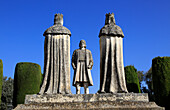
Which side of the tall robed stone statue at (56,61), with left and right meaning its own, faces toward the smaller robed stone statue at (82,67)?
right

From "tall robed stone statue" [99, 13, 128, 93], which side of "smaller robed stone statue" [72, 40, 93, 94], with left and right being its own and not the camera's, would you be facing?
left

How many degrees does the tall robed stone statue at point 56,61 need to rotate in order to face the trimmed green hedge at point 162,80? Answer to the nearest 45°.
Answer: approximately 45° to its right

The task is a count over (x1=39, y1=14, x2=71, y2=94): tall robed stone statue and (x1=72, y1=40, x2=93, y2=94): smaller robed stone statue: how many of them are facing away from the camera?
1

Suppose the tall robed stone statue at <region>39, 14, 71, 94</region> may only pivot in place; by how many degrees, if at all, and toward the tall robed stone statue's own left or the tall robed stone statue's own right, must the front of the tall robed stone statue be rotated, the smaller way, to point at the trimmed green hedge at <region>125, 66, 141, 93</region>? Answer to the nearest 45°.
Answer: approximately 45° to the tall robed stone statue's own right

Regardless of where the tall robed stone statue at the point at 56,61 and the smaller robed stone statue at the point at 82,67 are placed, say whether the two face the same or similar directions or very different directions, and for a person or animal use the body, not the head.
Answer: very different directions
